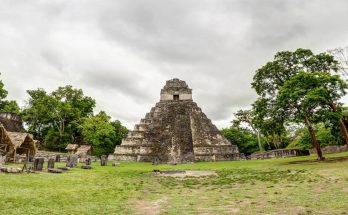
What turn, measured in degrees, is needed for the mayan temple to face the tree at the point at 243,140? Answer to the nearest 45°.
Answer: approximately 135° to its left

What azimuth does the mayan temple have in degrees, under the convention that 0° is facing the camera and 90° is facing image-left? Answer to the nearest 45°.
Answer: approximately 0°

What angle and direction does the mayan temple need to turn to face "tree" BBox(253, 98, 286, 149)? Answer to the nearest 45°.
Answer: approximately 45° to its left

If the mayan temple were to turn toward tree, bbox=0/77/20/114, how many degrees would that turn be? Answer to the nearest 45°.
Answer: approximately 90° to its right

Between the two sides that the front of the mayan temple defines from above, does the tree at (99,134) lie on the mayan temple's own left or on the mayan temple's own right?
on the mayan temple's own right

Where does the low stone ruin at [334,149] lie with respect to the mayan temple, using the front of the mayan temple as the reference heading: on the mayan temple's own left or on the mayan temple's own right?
on the mayan temple's own left

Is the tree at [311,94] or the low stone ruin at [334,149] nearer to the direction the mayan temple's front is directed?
the tree

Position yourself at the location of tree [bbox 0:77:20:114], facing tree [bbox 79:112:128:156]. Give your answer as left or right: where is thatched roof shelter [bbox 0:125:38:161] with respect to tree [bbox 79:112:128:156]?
right

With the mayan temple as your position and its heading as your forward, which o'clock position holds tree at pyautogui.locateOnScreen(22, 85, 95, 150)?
The tree is roughly at 4 o'clock from the mayan temple.

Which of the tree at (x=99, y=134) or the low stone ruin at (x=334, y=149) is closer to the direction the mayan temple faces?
the low stone ruin

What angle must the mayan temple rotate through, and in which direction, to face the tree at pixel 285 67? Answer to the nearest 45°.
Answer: approximately 45° to its left
